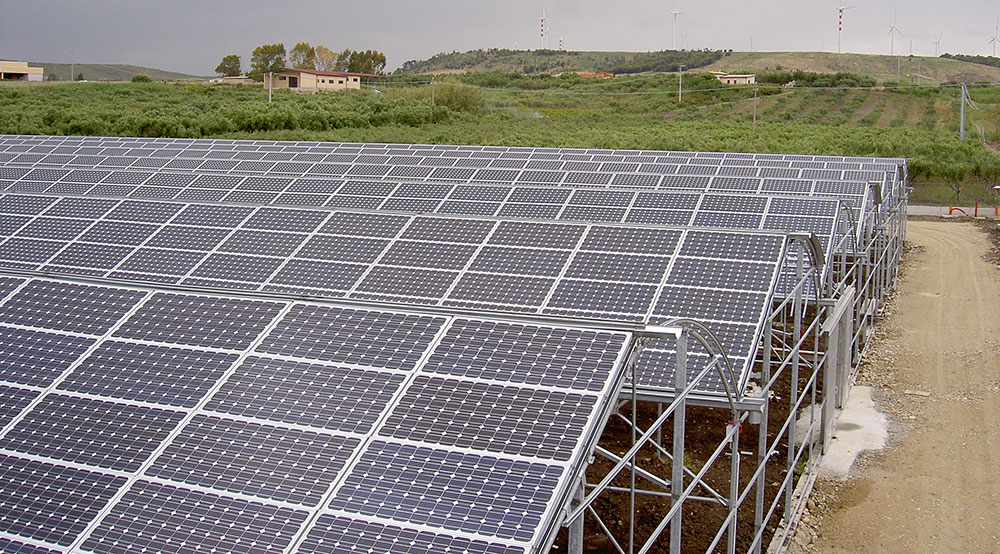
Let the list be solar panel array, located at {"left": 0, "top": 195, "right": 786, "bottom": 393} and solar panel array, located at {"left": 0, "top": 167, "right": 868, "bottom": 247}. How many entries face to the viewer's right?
0

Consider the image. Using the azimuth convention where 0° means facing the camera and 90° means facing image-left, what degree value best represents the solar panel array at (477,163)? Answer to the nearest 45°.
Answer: approximately 45°

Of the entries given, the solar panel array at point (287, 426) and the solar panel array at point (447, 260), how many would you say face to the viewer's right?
0

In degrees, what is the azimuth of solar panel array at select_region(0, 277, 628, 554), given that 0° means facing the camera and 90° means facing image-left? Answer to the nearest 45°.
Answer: approximately 45°

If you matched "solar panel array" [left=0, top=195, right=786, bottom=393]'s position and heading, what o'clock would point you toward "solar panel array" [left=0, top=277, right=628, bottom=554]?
"solar panel array" [left=0, top=277, right=628, bottom=554] is roughly at 11 o'clock from "solar panel array" [left=0, top=195, right=786, bottom=393].

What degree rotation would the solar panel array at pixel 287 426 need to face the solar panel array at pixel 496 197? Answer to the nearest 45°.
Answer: approximately 135° to its right

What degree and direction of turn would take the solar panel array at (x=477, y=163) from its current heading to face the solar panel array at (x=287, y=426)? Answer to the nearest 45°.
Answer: approximately 45° to its left

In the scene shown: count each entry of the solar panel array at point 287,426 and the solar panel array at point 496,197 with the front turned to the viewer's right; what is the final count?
0

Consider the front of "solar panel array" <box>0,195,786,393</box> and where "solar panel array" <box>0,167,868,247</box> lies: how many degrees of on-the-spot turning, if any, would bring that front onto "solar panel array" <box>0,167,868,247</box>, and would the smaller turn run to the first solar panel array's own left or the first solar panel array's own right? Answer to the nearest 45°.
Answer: approximately 135° to the first solar panel array's own right
